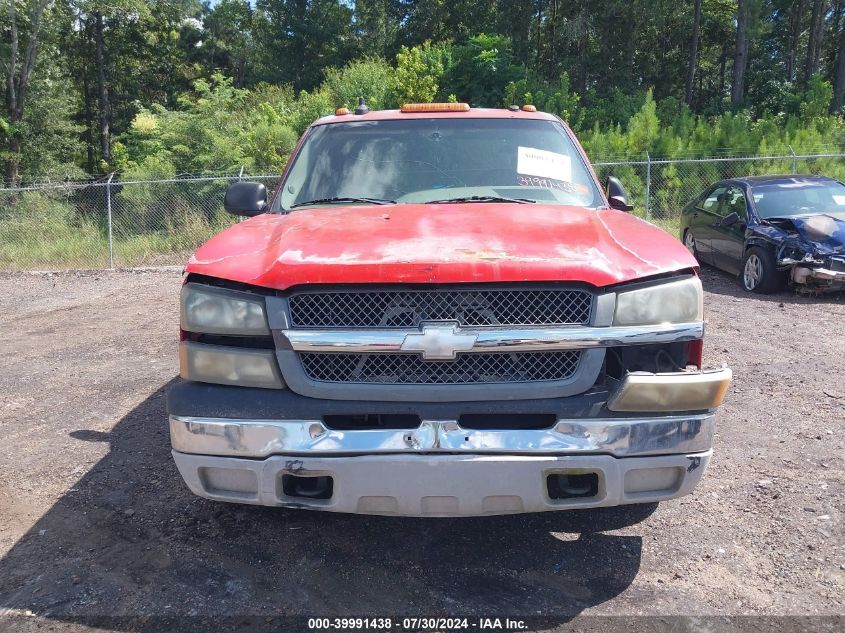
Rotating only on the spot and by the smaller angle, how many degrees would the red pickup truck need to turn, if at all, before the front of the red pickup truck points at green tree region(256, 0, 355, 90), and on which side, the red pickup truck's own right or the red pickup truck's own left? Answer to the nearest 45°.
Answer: approximately 180°

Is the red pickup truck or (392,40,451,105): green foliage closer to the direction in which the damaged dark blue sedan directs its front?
the red pickup truck

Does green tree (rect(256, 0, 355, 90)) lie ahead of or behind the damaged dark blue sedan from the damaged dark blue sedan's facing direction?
behind

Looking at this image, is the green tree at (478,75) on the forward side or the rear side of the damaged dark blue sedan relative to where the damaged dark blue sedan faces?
on the rear side

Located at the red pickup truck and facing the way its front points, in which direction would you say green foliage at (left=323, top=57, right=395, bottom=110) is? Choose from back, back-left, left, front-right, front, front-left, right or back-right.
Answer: back

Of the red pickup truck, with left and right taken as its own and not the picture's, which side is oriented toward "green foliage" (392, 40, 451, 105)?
back

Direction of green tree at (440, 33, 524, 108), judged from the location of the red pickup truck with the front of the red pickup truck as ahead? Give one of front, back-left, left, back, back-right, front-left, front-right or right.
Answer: back

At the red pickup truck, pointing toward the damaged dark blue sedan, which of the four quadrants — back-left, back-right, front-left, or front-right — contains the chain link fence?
front-left

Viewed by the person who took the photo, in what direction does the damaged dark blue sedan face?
facing the viewer and to the right of the viewer

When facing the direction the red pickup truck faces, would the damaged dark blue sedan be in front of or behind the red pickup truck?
behind

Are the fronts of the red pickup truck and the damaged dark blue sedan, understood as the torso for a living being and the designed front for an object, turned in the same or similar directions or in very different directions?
same or similar directions

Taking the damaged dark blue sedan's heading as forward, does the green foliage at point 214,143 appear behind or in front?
behind

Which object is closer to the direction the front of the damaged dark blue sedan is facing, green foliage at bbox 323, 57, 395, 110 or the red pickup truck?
the red pickup truck

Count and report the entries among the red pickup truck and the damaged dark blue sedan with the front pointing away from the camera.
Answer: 0

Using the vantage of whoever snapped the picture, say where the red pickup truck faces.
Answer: facing the viewer
